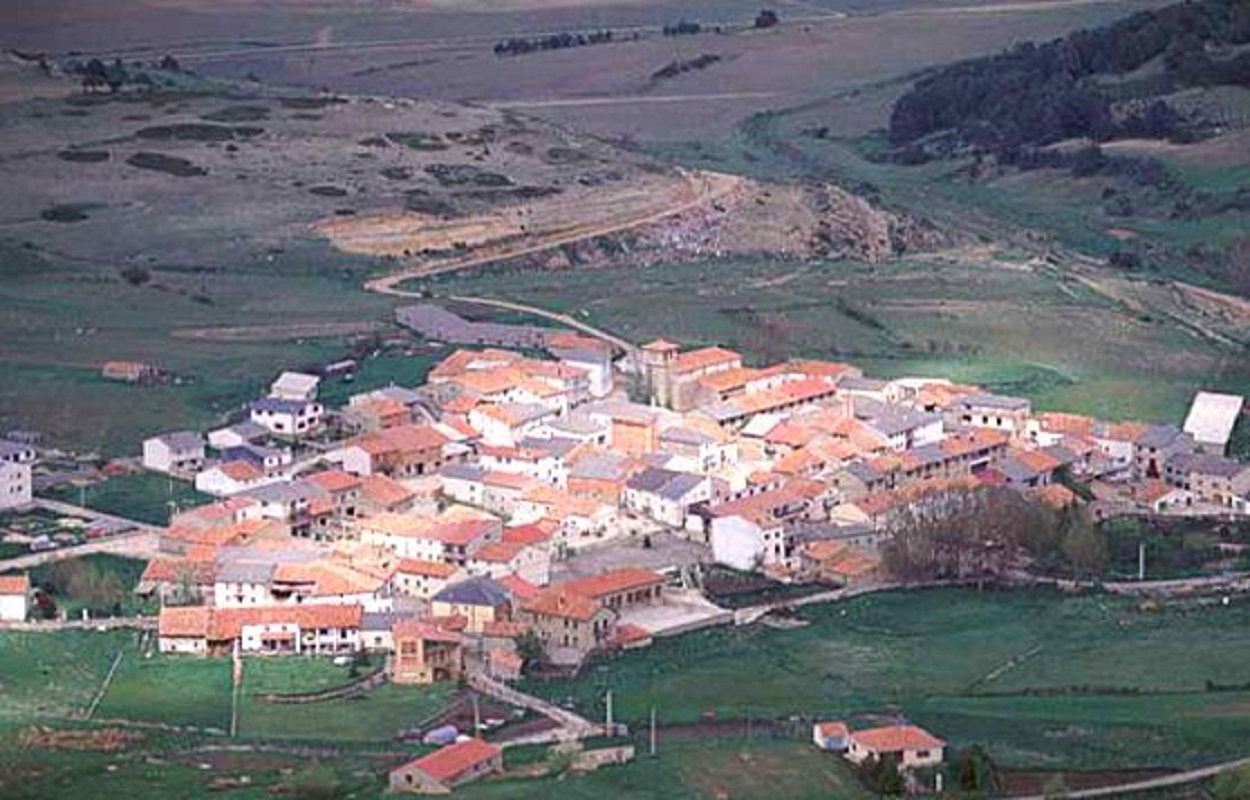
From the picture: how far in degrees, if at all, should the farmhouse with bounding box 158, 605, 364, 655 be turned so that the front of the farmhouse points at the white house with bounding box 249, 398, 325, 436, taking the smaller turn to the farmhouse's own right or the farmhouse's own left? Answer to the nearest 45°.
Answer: approximately 180°

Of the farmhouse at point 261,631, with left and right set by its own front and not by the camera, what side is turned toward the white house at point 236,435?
back

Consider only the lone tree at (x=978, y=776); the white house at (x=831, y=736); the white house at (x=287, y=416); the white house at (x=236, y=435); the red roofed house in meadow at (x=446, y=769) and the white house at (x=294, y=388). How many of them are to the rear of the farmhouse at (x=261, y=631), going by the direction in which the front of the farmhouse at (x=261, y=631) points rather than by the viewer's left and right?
3

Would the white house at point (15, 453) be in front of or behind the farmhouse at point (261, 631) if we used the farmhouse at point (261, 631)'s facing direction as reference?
behind

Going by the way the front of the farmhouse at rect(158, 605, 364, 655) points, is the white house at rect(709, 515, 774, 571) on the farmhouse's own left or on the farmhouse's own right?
on the farmhouse's own left

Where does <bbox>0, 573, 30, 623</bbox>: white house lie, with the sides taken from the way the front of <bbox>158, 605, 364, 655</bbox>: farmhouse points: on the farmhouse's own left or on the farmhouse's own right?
on the farmhouse's own right

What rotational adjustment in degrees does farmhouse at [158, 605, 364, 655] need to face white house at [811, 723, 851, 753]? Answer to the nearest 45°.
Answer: approximately 45° to its left

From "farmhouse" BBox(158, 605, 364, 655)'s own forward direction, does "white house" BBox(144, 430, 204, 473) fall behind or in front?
behind

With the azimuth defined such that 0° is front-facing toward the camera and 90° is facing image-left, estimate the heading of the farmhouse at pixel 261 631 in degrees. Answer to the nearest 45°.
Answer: approximately 0°

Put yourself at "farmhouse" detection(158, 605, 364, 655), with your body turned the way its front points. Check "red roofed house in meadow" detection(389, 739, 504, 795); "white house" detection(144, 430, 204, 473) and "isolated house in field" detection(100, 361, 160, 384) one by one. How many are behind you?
2

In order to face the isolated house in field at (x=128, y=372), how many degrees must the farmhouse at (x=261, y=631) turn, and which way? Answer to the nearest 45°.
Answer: approximately 180°

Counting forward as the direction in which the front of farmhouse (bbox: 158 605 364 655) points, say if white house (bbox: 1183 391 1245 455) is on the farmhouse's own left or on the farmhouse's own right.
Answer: on the farmhouse's own left

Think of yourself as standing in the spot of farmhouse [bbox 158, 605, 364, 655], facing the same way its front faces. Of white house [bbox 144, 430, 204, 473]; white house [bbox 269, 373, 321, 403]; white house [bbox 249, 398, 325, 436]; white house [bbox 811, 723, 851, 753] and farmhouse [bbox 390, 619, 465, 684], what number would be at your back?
3
